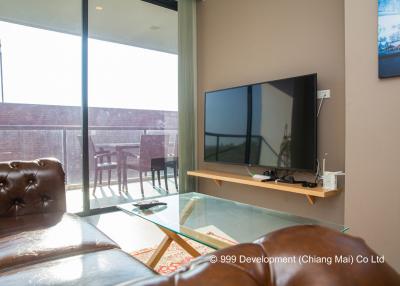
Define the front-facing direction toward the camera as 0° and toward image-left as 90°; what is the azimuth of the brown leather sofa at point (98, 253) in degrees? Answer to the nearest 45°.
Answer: approximately 225°

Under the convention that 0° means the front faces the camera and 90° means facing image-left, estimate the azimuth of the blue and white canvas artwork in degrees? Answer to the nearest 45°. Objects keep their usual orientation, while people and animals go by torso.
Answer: approximately 45°

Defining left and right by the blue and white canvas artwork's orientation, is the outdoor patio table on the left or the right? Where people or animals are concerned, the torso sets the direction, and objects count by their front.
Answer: on its right

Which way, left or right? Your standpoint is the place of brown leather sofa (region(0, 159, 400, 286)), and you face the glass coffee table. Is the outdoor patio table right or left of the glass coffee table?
left

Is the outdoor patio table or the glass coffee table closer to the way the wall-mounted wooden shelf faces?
the glass coffee table

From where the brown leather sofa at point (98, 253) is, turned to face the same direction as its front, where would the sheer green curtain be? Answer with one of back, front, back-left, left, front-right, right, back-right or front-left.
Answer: front-left

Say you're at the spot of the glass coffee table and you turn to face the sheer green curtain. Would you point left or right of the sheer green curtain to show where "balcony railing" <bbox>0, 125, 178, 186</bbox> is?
left
